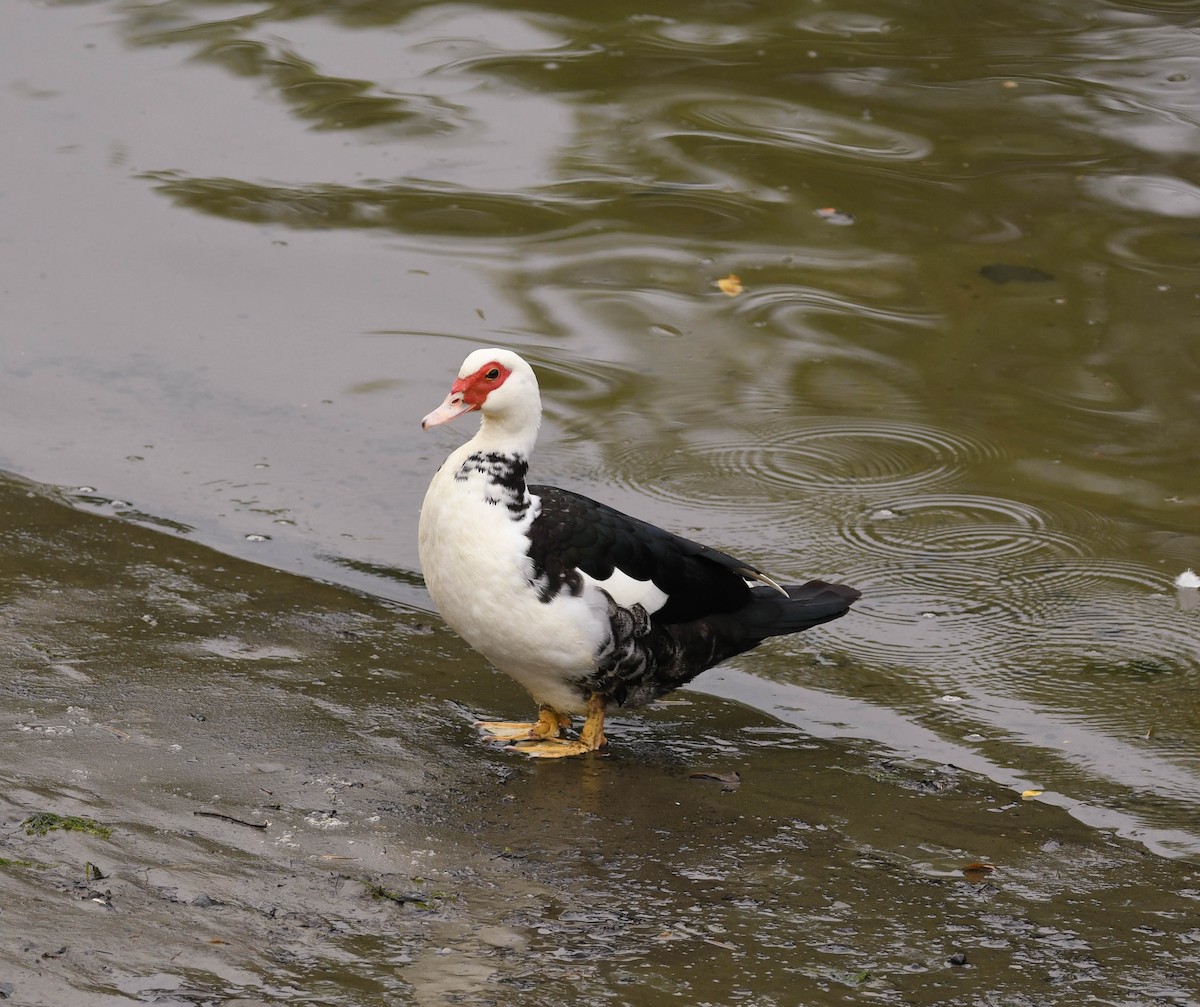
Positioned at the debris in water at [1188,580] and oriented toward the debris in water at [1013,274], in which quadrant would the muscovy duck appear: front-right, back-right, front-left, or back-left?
back-left

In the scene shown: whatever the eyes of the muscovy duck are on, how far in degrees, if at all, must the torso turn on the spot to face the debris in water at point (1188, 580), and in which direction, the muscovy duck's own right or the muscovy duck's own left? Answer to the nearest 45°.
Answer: approximately 135° to the muscovy duck's own right

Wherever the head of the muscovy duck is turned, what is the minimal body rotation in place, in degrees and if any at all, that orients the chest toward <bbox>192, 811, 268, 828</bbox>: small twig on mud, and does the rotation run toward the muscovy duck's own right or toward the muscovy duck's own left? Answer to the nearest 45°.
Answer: approximately 45° to the muscovy duck's own left

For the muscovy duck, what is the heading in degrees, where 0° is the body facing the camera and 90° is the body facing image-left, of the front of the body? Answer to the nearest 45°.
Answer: approximately 90°

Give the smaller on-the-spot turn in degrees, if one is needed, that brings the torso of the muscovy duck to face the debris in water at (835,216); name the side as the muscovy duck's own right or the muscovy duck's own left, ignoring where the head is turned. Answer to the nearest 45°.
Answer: approximately 90° to the muscovy duck's own right

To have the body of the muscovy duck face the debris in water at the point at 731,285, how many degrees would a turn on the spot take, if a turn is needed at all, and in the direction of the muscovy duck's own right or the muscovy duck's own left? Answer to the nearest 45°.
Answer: approximately 90° to the muscovy duck's own right
